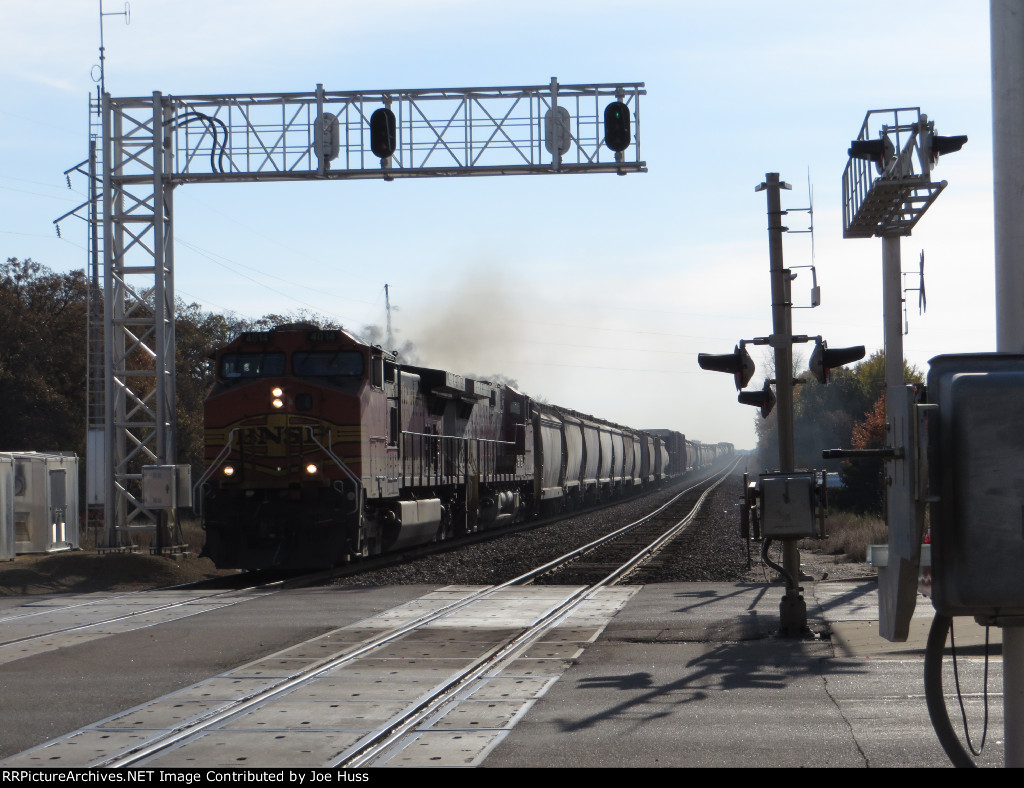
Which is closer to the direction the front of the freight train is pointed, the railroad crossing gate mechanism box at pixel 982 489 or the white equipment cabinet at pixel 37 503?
the railroad crossing gate mechanism box

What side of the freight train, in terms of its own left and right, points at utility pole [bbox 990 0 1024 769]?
front

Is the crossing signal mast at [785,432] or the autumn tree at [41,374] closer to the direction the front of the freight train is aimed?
the crossing signal mast

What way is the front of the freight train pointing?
toward the camera

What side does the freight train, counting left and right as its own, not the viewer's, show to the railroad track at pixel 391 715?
front

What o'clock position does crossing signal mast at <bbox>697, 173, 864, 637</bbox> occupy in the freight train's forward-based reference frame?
The crossing signal mast is roughly at 11 o'clock from the freight train.

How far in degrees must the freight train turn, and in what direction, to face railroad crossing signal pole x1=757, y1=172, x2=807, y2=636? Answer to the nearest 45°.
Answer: approximately 45° to its left

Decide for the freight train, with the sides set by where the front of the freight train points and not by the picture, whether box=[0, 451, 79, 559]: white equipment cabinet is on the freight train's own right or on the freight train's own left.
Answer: on the freight train's own right

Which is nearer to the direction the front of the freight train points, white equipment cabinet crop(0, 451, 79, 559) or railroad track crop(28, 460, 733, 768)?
the railroad track

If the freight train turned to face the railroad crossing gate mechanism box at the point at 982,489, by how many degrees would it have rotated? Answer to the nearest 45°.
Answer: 0° — it already faces it

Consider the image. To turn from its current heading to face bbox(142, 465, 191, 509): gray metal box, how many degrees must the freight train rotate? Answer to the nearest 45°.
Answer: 0° — it already faces it
